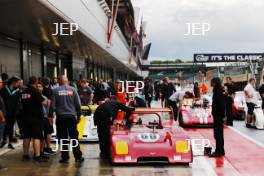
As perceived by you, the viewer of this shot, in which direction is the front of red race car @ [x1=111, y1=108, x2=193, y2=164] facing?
facing the viewer

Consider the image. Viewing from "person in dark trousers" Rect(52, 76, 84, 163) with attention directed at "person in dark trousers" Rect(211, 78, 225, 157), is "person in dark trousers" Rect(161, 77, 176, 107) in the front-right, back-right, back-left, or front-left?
front-left

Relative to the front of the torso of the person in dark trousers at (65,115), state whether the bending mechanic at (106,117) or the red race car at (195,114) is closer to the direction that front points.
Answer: the red race car

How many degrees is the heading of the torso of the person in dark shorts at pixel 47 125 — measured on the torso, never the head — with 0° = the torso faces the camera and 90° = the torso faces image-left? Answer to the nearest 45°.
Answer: approximately 270°

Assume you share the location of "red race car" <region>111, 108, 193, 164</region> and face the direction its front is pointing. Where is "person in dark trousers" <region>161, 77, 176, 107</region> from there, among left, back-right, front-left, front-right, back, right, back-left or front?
back

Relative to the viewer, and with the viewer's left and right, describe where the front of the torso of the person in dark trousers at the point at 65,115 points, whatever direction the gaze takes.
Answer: facing away from the viewer

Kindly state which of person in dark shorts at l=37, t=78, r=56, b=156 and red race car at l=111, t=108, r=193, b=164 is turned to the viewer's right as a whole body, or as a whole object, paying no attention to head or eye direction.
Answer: the person in dark shorts

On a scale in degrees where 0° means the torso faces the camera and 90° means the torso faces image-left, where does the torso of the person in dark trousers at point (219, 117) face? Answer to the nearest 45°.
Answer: approximately 90°

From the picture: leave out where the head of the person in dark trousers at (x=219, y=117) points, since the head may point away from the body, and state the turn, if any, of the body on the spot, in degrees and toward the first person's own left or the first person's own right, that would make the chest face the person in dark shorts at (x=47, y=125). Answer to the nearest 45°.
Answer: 0° — they already face them

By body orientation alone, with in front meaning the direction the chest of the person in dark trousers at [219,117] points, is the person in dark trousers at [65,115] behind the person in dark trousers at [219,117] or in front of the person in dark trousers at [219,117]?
in front

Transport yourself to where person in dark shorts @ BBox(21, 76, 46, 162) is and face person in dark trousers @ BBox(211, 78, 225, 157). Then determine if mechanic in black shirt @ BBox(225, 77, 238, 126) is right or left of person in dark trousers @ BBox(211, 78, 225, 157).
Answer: left
